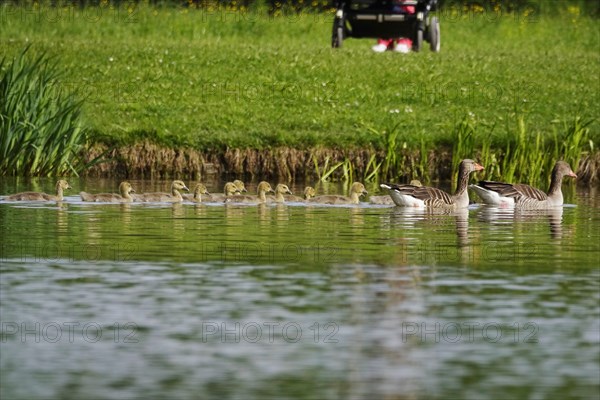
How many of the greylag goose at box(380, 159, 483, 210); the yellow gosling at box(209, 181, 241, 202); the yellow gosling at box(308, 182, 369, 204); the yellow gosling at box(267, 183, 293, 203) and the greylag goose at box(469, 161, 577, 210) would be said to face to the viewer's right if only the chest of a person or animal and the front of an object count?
5

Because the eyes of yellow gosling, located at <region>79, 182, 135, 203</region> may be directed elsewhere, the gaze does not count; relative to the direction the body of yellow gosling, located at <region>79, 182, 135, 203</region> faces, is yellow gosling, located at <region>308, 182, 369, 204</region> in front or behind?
in front

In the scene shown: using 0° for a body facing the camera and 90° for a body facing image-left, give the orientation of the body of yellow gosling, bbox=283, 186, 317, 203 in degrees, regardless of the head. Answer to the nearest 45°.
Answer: approximately 270°

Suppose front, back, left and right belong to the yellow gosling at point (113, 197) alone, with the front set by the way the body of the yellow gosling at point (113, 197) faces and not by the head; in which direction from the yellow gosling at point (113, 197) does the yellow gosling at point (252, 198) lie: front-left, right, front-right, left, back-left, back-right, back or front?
front

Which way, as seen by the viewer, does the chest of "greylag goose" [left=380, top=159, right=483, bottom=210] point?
to the viewer's right

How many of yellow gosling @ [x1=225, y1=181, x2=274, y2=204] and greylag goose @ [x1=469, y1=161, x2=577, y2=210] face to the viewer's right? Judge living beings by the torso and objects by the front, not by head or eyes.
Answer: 2

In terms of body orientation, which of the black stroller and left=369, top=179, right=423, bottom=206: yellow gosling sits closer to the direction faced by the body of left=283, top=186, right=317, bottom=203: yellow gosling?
the yellow gosling

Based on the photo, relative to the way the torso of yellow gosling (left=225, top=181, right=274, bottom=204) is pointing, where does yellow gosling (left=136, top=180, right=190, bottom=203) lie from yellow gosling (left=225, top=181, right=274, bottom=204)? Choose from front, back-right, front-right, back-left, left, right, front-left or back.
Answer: back

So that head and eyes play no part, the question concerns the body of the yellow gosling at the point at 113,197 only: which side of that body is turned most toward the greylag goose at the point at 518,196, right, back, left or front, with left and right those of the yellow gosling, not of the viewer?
front

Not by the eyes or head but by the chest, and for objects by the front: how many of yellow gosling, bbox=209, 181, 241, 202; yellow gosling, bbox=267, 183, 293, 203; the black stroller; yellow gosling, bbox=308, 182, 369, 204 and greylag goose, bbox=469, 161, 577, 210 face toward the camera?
1

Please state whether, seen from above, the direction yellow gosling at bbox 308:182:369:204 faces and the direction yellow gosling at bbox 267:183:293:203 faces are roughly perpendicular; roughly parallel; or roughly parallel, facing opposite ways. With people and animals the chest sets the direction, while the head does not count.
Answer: roughly parallel

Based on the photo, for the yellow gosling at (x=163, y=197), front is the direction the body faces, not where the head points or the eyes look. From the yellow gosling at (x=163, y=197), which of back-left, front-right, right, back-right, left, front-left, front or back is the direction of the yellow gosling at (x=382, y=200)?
front

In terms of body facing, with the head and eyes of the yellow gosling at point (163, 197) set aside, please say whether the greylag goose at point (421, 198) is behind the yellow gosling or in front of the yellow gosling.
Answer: in front

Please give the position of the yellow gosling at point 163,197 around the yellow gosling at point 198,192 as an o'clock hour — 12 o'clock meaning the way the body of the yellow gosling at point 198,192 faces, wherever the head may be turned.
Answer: the yellow gosling at point 163,197 is roughly at 6 o'clock from the yellow gosling at point 198,192.

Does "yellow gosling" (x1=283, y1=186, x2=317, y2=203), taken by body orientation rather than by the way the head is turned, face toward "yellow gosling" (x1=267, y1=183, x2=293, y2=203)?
no

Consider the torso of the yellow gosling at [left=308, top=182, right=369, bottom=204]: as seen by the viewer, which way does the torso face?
to the viewer's right

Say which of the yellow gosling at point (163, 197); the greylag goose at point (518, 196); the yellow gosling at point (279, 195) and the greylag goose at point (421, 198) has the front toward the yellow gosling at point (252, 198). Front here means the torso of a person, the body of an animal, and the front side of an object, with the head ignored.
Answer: the yellow gosling at point (163, 197)

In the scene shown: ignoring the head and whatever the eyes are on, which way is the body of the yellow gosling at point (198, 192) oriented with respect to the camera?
to the viewer's right

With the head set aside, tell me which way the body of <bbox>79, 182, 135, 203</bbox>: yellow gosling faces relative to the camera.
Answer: to the viewer's right

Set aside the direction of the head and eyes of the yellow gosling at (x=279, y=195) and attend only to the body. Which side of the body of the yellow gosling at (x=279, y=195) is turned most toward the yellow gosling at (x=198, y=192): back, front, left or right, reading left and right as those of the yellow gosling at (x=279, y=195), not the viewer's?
back

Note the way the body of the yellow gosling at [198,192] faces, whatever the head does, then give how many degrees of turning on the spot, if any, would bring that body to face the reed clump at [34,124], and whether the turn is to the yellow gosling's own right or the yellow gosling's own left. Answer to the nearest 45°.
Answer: approximately 135° to the yellow gosling's own left

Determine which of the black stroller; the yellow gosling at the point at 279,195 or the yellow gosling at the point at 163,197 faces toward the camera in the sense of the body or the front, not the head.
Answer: the black stroller

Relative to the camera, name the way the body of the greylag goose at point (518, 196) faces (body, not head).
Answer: to the viewer's right

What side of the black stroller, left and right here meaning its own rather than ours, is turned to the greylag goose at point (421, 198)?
front
